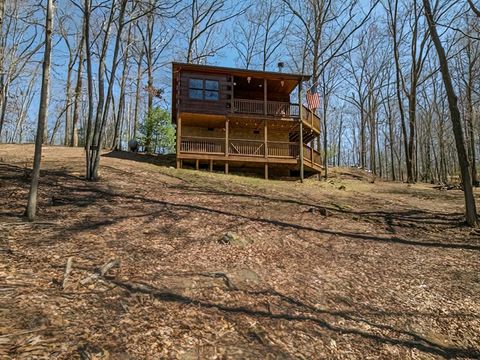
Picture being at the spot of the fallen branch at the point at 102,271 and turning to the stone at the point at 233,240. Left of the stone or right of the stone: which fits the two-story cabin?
left

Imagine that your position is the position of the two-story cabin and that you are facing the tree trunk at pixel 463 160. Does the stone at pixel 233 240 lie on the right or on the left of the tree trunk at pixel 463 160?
right

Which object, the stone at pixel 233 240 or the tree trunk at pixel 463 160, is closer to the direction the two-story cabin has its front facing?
the stone

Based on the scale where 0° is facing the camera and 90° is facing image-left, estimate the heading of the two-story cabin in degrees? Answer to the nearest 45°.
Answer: approximately 0°

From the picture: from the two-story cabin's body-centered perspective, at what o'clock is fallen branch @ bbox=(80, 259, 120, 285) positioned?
The fallen branch is roughly at 12 o'clock from the two-story cabin.

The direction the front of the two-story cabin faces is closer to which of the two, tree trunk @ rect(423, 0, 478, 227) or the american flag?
the tree trunk

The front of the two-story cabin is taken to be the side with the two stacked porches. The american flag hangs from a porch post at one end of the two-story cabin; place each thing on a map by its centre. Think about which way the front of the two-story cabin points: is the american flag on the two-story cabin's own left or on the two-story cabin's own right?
on the two-story cabin's own left

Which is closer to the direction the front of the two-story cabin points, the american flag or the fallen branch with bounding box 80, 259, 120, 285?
the fallen branch

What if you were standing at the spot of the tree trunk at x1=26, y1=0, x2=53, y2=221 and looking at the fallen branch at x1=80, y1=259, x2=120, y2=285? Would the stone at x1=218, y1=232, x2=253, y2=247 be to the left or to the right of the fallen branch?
left

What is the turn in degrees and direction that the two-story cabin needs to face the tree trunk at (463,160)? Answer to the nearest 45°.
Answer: approximately 45° to its left

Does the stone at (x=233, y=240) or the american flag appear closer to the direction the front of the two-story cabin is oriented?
the stone

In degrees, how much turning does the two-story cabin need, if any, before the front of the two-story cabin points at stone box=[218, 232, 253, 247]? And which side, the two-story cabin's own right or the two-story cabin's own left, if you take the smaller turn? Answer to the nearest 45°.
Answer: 0° — it already faces it
